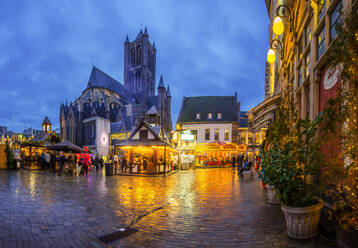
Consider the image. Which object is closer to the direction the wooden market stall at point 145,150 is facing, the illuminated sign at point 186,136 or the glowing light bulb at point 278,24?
the glowing light bulb

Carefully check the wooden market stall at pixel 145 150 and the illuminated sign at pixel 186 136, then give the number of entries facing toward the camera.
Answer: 2

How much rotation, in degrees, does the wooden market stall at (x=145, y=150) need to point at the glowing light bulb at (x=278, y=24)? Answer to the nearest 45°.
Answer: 0° — it already faces it

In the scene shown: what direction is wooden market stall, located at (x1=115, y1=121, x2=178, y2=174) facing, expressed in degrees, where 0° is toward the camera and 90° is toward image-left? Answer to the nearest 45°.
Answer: approximately 0°

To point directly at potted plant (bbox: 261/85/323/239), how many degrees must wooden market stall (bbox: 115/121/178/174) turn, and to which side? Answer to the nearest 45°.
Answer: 0° — it already faces it

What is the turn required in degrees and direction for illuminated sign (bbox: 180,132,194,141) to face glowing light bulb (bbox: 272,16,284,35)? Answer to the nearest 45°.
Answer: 0° — it already faces it
